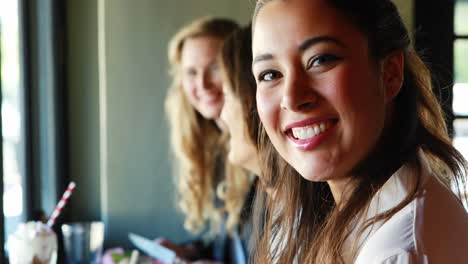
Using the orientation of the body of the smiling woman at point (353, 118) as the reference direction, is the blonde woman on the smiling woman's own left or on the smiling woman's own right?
on the smiling woman's own right

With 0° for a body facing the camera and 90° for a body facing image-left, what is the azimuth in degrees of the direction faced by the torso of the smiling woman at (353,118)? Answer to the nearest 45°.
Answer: approximately 45°
